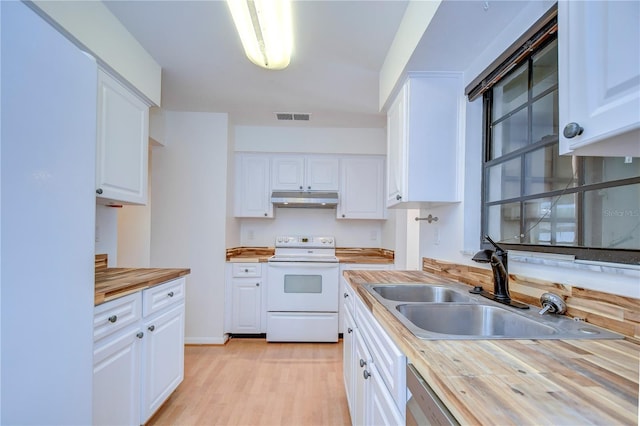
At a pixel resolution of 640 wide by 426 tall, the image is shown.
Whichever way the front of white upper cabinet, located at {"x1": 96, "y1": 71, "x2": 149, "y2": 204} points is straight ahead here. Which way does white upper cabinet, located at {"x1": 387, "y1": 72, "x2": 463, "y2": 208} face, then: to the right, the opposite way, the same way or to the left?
the opposite way

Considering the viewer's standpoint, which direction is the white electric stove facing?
facing the viewer

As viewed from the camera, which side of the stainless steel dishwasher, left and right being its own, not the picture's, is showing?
left

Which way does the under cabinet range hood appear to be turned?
toward the camera

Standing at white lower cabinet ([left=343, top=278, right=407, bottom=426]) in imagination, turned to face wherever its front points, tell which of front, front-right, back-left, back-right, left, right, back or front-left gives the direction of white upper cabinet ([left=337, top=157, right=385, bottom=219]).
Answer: right

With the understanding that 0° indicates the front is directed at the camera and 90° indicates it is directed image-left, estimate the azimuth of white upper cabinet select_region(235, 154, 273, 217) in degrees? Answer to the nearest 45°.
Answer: approximately 0°

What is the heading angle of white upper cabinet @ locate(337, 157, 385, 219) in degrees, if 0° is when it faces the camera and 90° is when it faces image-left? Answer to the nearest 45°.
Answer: approximately 0°

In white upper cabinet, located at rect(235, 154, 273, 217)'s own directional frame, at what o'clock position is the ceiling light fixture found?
The ceiling light fixture is roughly at 12 o'clock from the white upper cabinet.

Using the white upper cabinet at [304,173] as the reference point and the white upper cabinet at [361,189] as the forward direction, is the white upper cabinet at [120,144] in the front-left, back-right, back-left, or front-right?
back-right
